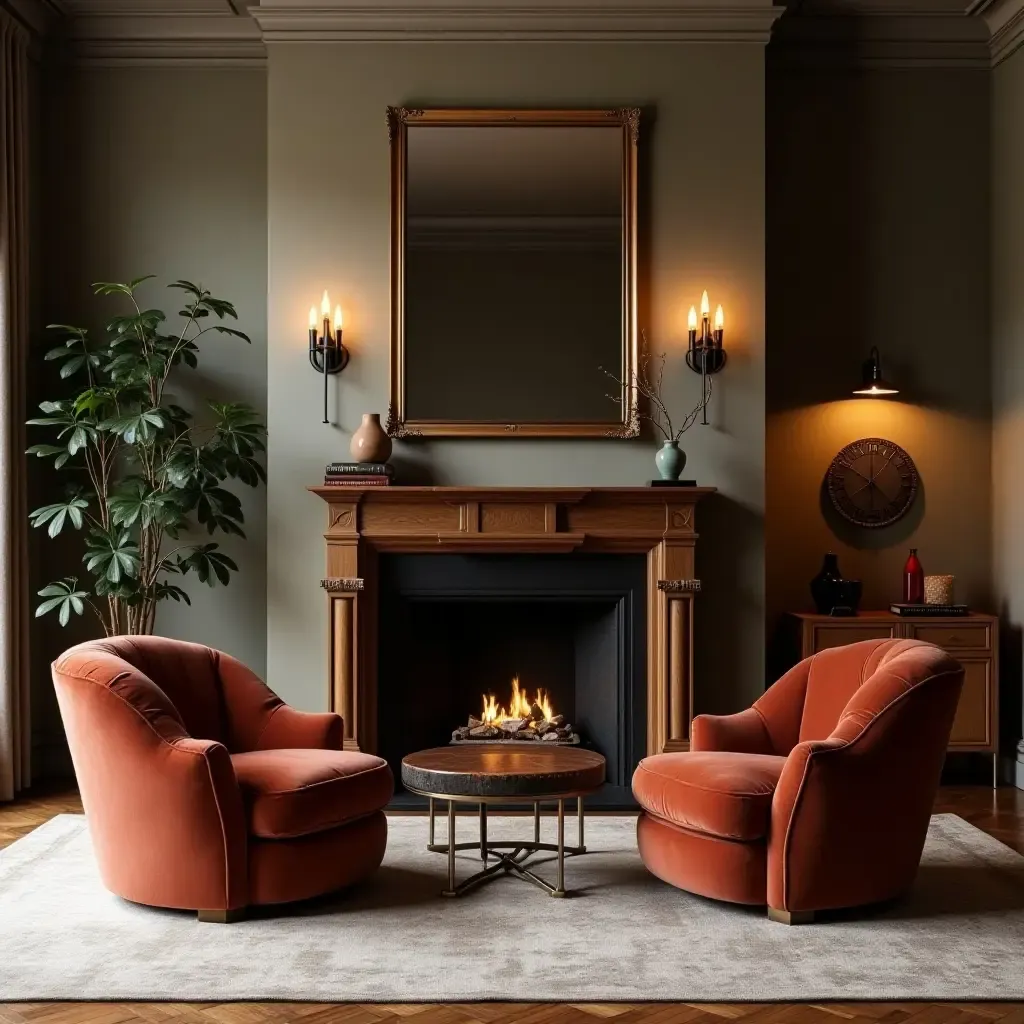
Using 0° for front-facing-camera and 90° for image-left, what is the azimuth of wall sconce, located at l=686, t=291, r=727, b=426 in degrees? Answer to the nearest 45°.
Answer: approximately 0°

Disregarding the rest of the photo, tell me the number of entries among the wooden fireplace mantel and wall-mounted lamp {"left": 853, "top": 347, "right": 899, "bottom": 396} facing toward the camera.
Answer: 2

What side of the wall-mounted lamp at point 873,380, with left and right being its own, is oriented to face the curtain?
right

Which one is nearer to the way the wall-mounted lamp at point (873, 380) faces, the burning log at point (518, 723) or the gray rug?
the gray rug

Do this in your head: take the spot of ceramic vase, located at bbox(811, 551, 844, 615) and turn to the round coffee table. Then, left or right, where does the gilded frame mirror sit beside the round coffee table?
right

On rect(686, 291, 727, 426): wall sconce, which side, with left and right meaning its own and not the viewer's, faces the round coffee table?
front

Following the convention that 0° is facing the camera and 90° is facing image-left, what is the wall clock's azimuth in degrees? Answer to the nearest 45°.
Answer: approximately 0°

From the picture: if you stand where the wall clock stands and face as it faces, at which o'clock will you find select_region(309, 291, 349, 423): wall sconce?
The wall sconce is roughly at 2 o'clock from the wall clock.

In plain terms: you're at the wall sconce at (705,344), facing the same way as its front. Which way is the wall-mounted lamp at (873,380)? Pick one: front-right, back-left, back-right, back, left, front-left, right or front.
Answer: back-left
